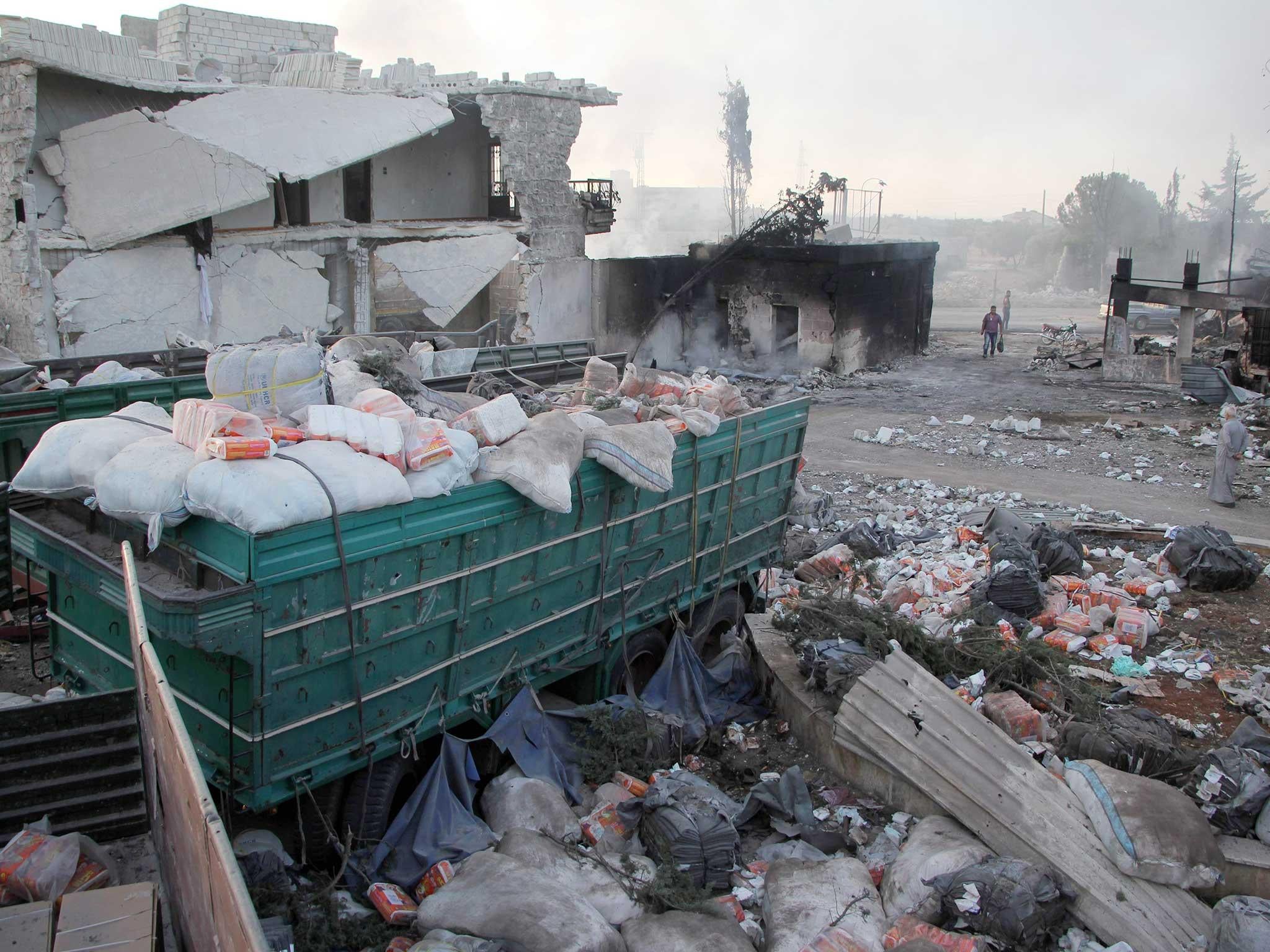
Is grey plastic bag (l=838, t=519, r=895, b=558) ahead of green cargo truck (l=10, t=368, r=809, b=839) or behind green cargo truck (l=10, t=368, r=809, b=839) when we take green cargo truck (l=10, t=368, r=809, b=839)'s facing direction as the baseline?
behind

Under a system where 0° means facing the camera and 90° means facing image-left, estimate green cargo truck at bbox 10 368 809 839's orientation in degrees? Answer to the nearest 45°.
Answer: approximately 45°

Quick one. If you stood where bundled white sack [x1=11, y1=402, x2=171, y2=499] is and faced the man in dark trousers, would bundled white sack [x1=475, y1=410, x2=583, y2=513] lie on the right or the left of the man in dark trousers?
right

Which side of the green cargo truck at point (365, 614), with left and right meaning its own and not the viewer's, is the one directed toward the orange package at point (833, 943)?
left

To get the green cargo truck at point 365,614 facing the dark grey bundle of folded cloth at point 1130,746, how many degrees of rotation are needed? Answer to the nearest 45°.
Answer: approximately 135° to its left
